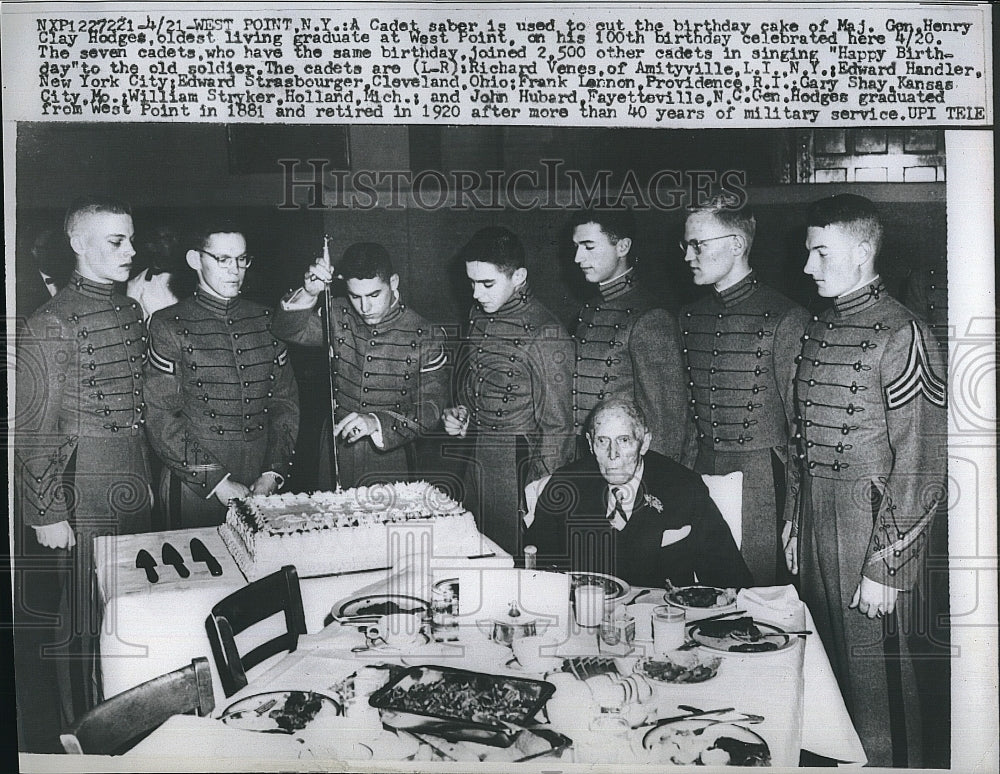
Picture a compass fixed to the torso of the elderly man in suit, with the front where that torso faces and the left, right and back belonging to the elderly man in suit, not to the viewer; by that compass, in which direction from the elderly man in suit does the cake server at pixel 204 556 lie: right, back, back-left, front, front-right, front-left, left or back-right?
right

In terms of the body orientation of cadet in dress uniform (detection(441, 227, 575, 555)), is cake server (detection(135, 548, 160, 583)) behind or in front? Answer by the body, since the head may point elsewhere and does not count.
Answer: in front

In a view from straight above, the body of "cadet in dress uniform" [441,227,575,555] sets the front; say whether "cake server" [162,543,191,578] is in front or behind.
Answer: in front

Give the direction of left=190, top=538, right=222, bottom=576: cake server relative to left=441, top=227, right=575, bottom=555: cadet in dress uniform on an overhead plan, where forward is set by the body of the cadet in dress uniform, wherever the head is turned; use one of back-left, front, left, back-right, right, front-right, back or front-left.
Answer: front-right

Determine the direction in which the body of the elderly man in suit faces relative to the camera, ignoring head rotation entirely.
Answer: toward the camera

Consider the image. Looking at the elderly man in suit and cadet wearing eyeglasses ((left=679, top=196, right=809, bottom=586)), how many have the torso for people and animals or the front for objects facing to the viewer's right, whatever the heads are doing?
0

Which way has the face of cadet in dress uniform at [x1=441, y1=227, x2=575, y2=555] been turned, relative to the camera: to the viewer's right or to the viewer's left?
to the viewer's left

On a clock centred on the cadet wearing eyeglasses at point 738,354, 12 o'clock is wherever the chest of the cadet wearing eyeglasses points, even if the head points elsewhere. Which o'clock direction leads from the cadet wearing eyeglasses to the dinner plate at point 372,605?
The dinner plate is roughly at 1 o'clock from the cadet wearing eyeglasses.

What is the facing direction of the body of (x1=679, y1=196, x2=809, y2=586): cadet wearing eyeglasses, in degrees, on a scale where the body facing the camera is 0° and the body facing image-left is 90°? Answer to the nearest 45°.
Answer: approximately 45°

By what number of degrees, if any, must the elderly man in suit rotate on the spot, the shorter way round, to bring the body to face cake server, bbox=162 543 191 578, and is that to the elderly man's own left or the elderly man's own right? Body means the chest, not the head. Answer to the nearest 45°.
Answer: approximately 90° to the elderly man's own right
